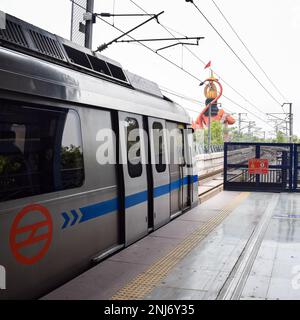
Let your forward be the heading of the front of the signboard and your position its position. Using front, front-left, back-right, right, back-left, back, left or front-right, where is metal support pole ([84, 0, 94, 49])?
front-right

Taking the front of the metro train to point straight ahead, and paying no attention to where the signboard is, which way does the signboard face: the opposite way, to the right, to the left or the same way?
the opposite way

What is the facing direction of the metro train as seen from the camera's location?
facing away from the viewer and to the right of the viewer

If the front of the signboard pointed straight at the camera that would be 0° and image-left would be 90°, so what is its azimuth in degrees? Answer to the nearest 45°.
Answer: approximately 0°

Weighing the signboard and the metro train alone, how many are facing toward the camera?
1

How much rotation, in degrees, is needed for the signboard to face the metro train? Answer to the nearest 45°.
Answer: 0° — it already faces it

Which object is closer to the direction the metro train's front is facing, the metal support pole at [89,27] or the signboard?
the signboard
